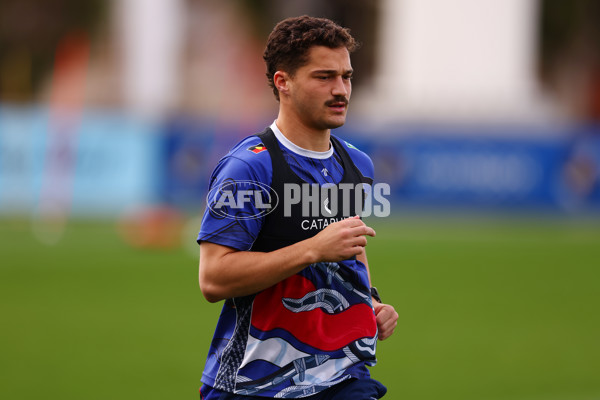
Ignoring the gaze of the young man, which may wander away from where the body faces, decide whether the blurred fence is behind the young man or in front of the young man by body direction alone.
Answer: behind

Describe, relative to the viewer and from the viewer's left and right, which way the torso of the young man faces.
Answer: facing the viewer and to the right of the viewer

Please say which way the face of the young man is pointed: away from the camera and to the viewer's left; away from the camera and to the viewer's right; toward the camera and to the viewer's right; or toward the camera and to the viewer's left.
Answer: toward the camera and to the viewer's right
